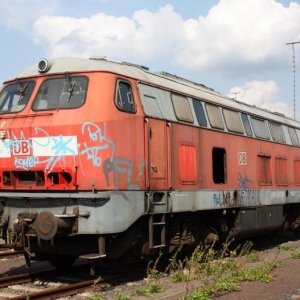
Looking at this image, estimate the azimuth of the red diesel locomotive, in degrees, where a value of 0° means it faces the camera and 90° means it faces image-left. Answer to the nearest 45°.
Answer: approximately 45°
